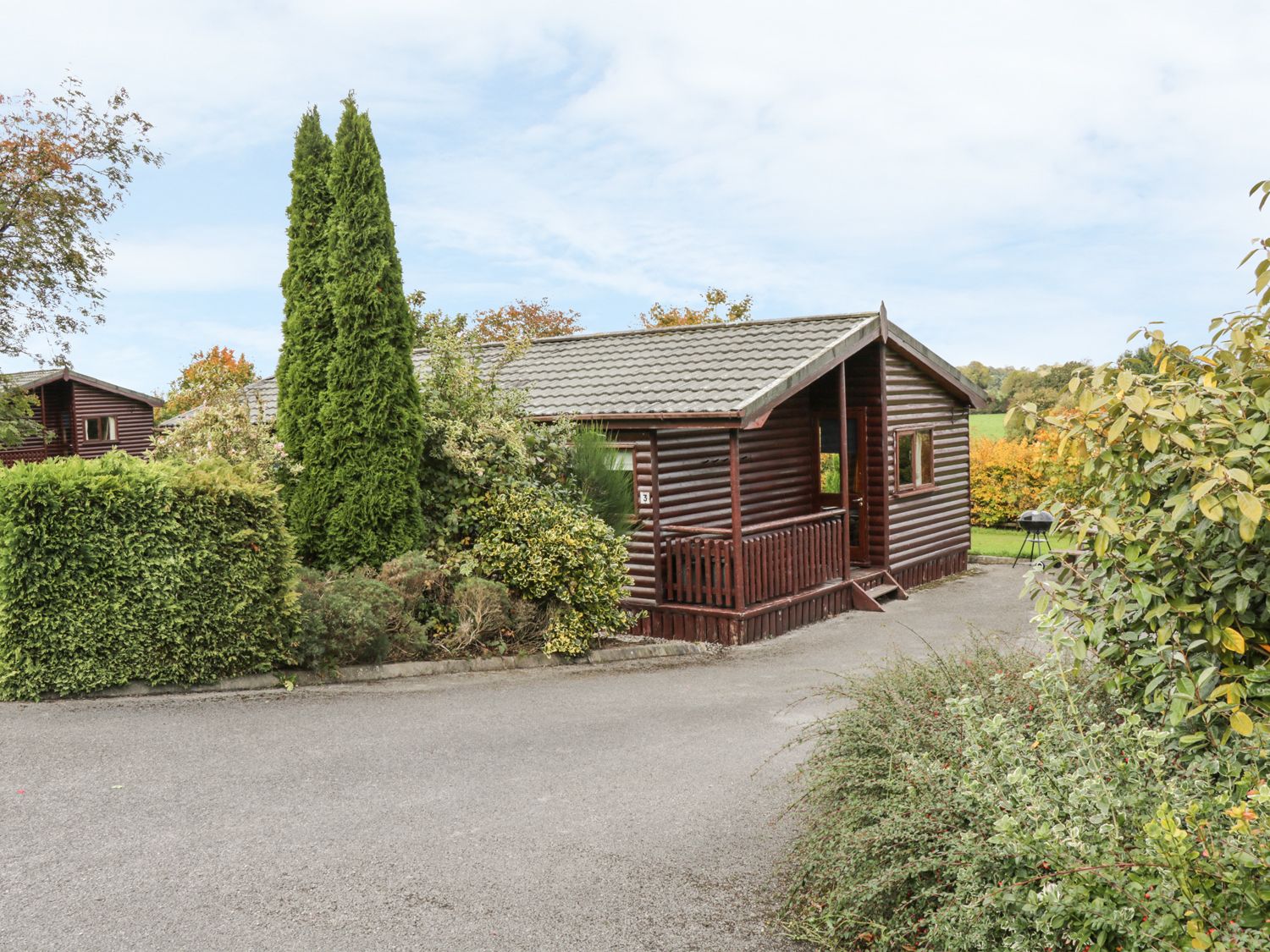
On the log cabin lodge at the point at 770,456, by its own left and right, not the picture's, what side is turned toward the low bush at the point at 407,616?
right

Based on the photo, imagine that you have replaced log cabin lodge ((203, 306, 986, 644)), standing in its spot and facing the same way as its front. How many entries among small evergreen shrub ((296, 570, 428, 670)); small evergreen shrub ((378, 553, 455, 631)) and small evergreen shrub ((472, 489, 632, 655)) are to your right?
3

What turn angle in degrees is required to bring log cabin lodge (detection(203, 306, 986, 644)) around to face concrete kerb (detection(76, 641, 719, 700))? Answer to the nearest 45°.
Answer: approximately 90° to its right

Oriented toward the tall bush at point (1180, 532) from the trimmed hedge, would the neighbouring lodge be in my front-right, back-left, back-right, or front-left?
back-left

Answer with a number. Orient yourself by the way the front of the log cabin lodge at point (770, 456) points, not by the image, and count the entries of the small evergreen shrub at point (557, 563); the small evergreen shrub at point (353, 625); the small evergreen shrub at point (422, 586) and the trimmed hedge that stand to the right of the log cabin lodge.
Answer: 4

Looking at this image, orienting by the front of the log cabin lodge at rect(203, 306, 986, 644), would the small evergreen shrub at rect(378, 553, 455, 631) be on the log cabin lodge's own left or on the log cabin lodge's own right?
on the log cabin lodge's own right

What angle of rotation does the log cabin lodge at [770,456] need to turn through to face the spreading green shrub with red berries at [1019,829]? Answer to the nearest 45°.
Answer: approximately 45° to its right

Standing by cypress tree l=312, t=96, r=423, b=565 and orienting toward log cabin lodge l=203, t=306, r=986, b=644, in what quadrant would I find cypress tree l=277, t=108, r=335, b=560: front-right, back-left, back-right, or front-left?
back-left

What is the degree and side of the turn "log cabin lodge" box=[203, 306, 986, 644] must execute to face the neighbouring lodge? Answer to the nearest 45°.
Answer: approximately 180°

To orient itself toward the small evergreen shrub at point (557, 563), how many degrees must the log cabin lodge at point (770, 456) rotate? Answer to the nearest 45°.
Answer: approximately 90° to its right

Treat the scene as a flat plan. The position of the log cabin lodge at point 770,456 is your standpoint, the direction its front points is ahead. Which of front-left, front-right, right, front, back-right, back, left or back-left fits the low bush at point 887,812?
front-right
